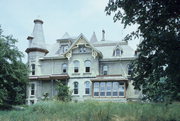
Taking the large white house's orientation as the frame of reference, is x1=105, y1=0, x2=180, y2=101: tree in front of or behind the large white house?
in front

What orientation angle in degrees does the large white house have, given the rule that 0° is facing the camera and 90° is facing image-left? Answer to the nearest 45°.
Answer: approximately 0°
